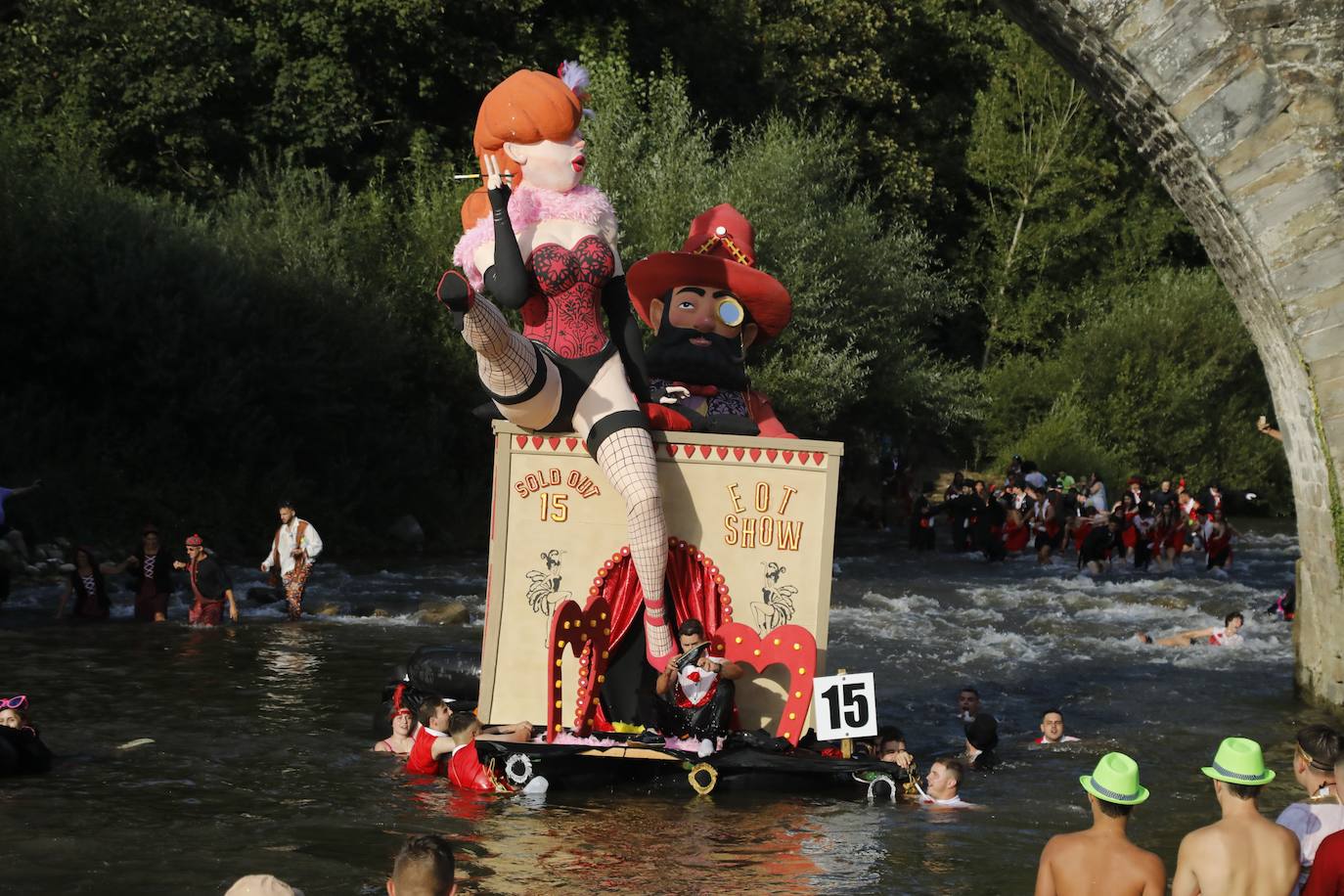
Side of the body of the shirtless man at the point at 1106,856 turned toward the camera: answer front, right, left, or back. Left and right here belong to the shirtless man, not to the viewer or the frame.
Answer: back

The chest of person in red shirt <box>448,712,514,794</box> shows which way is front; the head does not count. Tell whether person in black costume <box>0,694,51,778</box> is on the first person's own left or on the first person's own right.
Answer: on the first person's own left

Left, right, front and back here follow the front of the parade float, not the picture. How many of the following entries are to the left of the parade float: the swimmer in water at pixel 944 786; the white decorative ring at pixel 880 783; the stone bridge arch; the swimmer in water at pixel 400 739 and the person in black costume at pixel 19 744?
3

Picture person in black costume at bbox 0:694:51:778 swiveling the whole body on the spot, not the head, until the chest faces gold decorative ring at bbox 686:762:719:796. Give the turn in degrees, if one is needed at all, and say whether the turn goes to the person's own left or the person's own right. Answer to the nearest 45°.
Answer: approximately 90° to the person's own left

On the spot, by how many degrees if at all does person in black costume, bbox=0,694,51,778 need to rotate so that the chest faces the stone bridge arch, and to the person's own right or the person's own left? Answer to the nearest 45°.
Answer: approximately 135° to the person's own left

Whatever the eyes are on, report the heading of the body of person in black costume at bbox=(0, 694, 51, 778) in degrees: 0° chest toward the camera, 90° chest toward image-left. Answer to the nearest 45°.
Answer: approximately 45°

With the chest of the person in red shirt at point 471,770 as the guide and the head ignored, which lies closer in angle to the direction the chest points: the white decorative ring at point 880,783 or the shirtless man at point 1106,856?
the white decorative ring

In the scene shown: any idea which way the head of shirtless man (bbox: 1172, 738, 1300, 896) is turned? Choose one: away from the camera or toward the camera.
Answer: away from the camera

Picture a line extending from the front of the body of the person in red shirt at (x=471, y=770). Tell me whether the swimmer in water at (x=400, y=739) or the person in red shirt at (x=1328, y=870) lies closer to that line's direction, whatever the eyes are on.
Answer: the swimmer in water

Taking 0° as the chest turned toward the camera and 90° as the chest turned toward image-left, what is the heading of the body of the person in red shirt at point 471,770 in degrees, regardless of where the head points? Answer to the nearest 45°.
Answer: approximately 225°

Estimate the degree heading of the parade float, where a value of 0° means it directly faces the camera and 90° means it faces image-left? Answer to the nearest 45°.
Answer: approximately 0°
